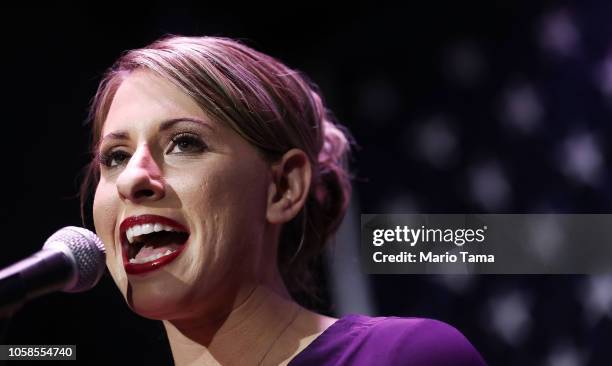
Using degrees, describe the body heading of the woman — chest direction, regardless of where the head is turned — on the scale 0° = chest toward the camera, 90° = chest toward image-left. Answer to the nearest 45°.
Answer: approximately 45°

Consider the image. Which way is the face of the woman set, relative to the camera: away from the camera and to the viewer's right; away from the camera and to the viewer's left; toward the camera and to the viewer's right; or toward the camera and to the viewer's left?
toward the camera and to the viewer's left
